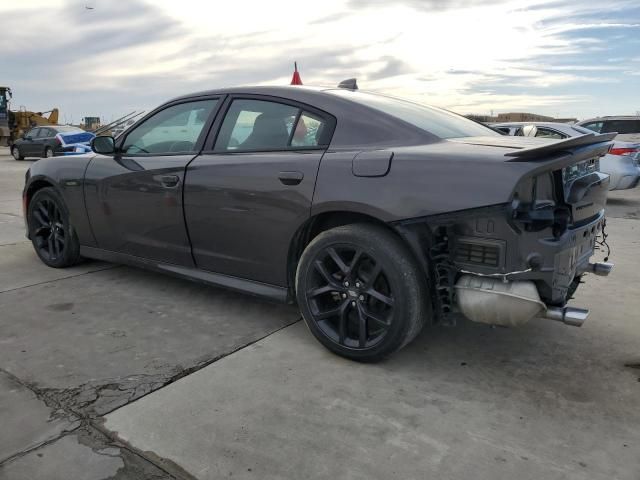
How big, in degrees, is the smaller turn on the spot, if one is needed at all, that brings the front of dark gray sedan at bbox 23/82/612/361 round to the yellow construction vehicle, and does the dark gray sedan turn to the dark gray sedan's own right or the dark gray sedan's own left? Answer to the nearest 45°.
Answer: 0° — it already faces it

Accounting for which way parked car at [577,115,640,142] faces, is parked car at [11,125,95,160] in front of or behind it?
in front

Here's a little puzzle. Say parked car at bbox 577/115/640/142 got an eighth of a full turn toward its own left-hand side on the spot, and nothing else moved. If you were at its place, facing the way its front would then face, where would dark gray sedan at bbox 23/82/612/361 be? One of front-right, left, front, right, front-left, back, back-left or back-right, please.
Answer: front-left

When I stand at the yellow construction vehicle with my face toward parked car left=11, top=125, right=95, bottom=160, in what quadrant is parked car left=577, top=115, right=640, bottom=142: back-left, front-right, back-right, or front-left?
front-left

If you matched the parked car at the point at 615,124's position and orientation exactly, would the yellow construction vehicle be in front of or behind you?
in front

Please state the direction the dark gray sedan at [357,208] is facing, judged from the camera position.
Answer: facing away from the viewer and to the left of the viewer

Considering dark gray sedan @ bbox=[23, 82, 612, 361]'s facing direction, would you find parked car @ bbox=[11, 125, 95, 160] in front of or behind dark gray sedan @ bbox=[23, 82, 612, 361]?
in front
